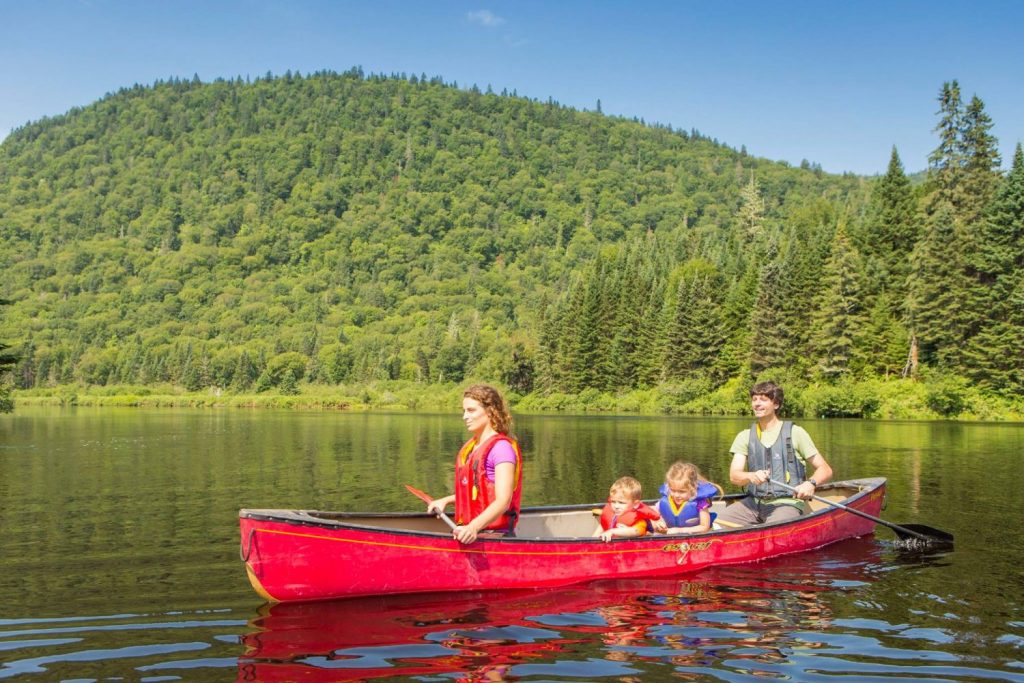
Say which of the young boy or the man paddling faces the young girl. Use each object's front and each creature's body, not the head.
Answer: the man paddling

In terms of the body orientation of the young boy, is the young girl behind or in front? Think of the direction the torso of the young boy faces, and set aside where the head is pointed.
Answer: behind

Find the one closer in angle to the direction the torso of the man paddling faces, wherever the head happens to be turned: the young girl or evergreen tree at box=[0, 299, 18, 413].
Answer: the young girl

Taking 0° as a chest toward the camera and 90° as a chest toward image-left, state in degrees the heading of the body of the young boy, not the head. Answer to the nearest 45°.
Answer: approximately 45°

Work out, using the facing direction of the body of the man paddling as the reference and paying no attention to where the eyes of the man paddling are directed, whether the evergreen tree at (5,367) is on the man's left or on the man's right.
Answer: on the man's right

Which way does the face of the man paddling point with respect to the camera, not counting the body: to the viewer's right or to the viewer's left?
to the viewer's left

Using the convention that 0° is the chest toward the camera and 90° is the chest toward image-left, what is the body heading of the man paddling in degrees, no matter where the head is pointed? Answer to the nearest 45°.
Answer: approximately 45°
